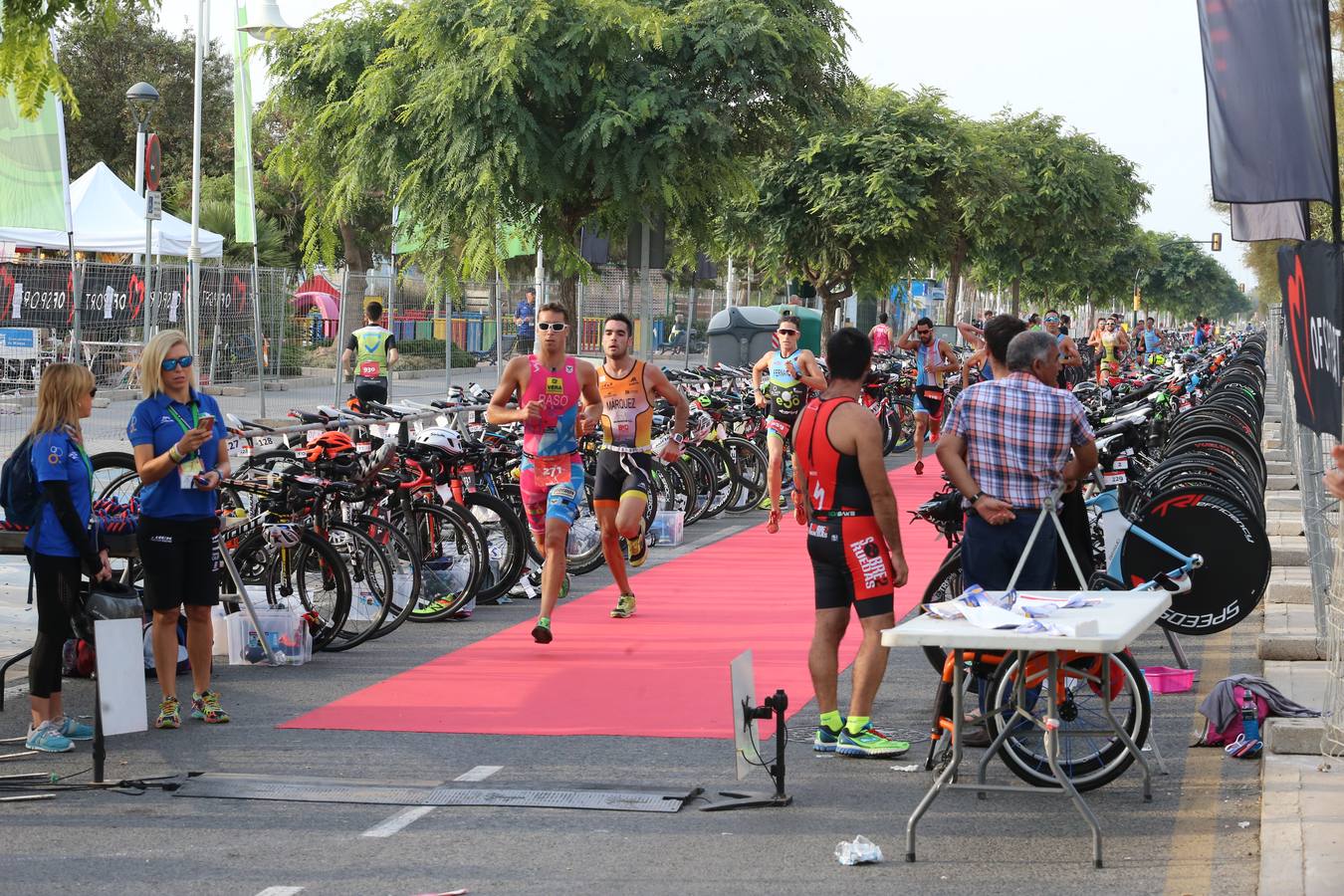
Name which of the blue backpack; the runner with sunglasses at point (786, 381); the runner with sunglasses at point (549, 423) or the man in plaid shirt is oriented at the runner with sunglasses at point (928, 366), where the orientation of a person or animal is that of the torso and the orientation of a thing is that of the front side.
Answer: the man in plaid shirt

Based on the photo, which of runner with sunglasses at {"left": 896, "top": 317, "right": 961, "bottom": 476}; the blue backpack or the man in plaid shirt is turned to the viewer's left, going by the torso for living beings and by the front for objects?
the blue backpack

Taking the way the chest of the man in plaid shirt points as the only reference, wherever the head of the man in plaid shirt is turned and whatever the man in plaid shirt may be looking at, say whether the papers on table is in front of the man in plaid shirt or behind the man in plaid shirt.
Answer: behind

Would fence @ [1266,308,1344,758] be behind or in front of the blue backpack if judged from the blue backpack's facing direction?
behind

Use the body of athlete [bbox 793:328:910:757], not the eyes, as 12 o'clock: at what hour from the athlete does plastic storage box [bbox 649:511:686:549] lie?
The plastic storage box is roughly at 10 o'clock from the athlete.

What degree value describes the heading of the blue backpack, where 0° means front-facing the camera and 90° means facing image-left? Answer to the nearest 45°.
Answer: approximately 90°

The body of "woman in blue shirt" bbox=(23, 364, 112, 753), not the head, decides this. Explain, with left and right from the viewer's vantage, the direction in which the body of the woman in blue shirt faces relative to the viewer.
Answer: facing to the right of the viewer

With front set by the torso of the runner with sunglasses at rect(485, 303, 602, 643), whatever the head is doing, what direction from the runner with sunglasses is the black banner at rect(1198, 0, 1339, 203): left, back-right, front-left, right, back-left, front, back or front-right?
front-left

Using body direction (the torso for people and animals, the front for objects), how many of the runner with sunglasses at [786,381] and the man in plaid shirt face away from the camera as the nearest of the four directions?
1

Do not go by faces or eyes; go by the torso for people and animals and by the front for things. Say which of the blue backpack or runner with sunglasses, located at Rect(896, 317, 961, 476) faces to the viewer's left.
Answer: the blue backpack

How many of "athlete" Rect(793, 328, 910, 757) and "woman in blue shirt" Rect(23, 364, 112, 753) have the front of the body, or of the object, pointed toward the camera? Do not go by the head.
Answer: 0

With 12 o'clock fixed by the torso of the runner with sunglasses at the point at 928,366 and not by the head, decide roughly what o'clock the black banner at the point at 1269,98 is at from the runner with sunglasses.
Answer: The black banner is roughly at 12 o'clock from the runner with sunglasses.

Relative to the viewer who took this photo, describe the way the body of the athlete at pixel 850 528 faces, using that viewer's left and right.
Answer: facing away from the viewer and to the right of the viewer

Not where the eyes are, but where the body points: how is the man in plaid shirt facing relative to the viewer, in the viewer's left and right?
facing away from the viewer
